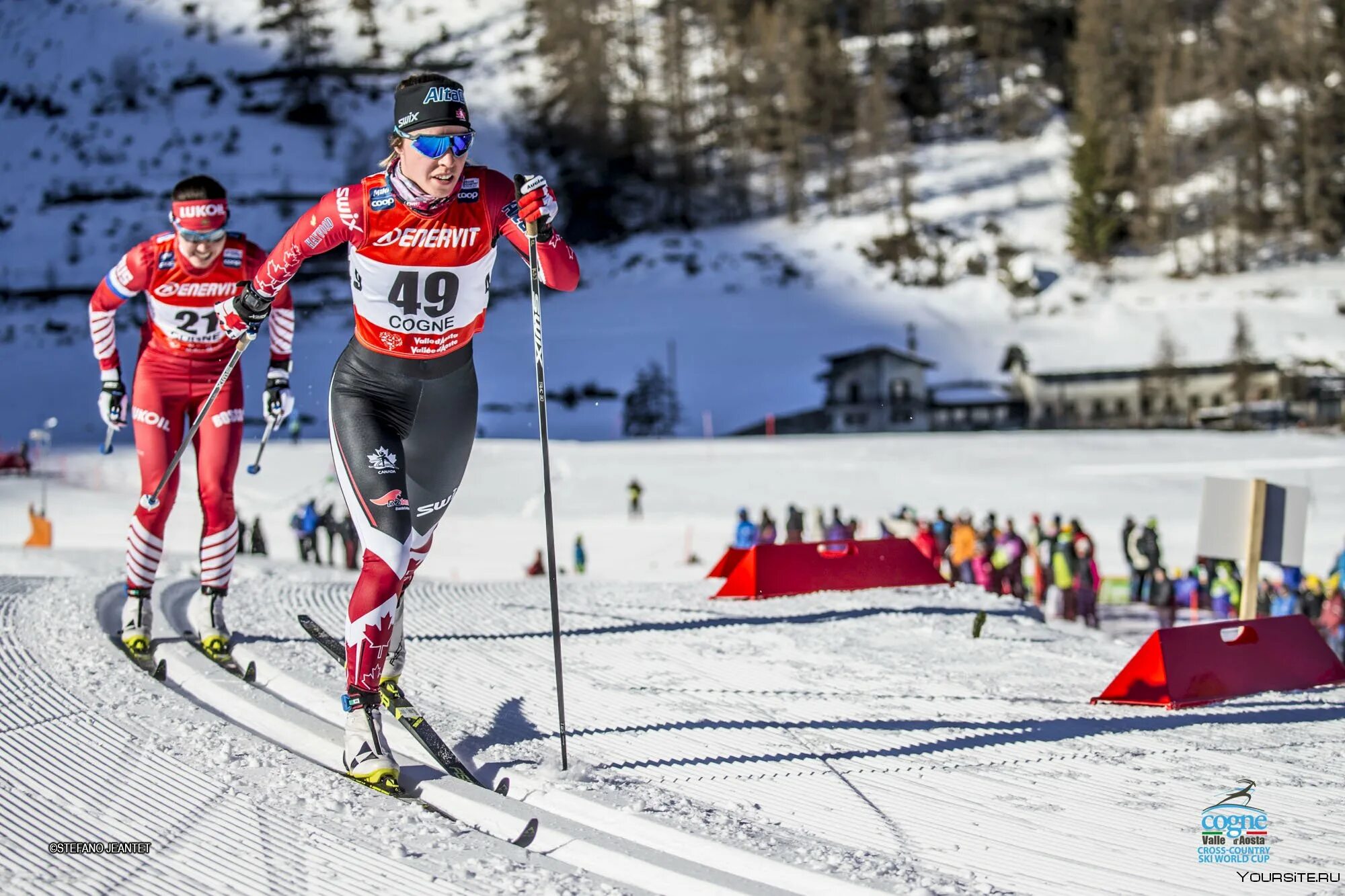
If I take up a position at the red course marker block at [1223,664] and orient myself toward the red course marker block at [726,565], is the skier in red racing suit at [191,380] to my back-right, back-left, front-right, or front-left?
front-left

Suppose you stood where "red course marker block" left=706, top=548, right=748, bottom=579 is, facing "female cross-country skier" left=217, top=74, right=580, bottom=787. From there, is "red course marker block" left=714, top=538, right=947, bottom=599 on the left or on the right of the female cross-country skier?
left

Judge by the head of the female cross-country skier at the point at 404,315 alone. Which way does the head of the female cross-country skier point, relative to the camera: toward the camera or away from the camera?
toward the camera

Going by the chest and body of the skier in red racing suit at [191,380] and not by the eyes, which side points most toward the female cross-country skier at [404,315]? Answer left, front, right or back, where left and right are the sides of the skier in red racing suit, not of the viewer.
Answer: front

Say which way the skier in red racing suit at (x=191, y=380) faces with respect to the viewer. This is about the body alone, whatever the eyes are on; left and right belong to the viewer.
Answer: facing the viewer

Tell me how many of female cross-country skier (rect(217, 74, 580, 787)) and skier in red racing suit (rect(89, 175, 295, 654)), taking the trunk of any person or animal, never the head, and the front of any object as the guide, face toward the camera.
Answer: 2

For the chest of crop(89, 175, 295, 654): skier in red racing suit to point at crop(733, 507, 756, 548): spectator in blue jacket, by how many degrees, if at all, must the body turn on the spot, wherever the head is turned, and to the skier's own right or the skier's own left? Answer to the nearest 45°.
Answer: approximately 135° to the skier's own left

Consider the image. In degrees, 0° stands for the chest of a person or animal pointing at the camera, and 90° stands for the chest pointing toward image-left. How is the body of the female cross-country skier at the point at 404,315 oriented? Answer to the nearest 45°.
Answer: approximately 0°

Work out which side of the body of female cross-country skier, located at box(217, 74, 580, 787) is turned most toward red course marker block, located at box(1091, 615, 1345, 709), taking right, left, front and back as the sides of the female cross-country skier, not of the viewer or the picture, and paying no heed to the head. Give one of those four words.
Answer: left

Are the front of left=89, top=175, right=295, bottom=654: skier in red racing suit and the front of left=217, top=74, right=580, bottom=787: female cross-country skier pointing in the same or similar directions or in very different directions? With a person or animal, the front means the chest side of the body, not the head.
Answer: same or similar directions
